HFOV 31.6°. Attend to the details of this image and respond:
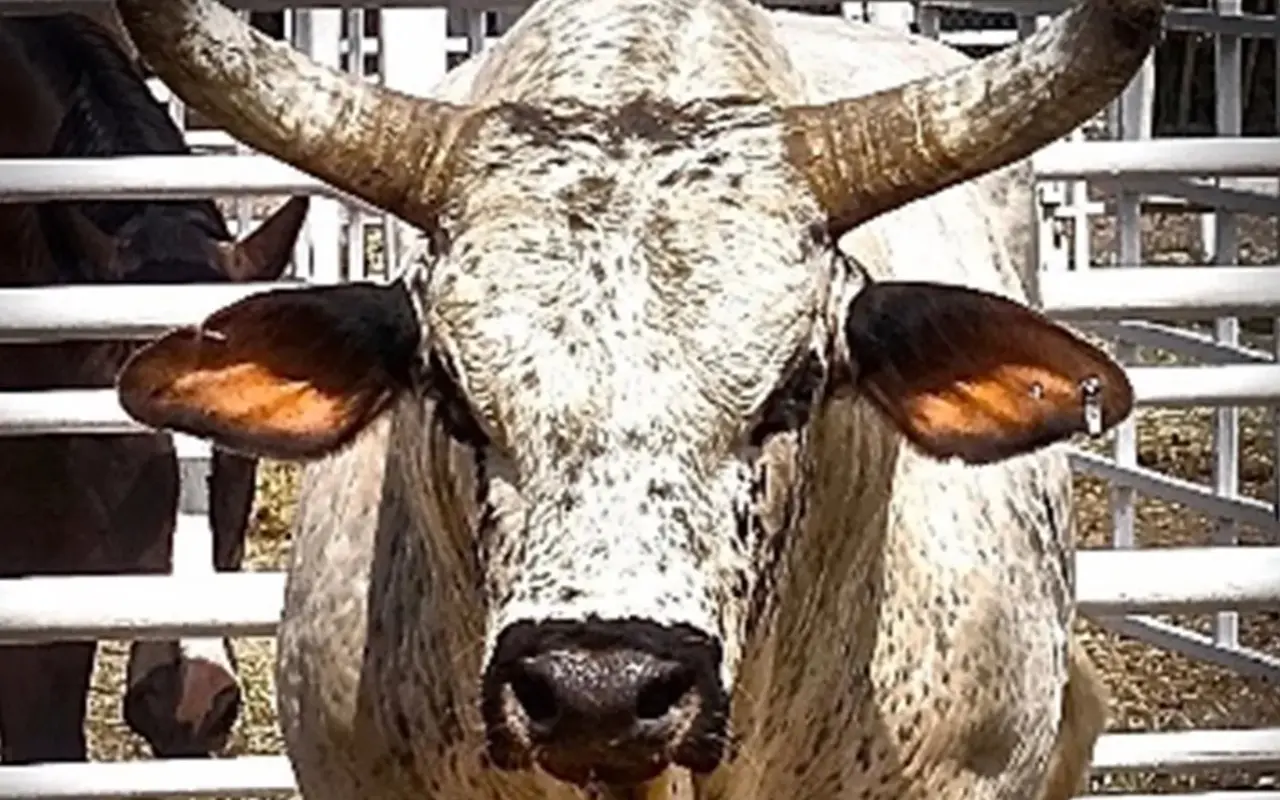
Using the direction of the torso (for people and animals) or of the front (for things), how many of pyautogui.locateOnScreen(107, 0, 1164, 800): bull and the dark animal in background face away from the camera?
0

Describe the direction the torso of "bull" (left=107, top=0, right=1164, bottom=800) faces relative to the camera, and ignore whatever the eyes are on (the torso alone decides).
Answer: toward the camera

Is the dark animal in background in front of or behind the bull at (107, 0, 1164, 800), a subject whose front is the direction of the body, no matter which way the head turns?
behind

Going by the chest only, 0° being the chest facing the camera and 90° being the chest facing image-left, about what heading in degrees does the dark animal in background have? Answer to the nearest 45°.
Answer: approximately 315°

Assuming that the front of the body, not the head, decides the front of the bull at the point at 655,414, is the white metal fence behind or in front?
behind
